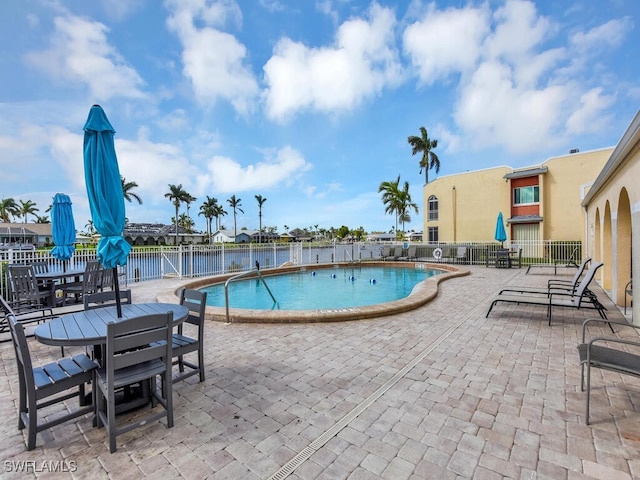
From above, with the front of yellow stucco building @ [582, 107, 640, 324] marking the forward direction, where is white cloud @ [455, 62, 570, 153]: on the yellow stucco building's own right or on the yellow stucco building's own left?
on the yellow stucco building's own right

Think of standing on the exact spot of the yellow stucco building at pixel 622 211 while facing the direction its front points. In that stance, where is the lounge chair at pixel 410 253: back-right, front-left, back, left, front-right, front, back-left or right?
front-right

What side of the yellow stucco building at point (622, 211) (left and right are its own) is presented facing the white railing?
front

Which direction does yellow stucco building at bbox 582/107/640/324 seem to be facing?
to the viewer's left

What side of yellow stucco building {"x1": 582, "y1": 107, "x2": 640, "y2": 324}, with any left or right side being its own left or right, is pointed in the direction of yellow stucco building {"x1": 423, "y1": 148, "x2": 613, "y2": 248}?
right

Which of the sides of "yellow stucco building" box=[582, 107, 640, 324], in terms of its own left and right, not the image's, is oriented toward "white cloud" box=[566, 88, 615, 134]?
right

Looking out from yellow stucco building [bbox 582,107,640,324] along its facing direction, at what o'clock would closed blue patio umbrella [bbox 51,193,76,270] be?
The closed blue patio umbrella is roughly at 11 o'clock from the yellow stucco building.
